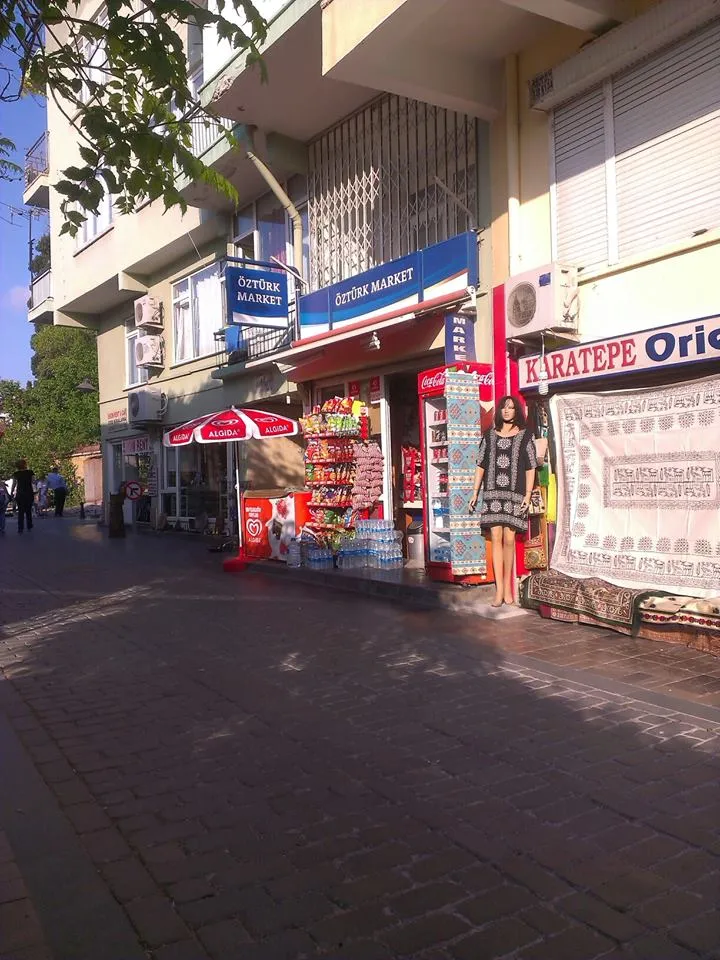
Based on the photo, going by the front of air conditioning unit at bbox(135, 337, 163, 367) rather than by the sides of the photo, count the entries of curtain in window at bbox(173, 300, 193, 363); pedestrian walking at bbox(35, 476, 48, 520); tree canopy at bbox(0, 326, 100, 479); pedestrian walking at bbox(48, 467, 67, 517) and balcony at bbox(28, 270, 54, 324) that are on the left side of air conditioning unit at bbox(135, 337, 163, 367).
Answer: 1

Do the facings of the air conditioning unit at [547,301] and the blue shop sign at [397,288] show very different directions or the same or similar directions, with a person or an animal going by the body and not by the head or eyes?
same or similar directions

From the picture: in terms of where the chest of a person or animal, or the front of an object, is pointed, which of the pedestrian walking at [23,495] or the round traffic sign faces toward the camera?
the round traffic sign

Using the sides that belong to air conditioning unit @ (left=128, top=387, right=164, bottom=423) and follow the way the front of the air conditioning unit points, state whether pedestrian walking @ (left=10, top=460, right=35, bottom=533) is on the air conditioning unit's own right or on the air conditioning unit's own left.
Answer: on the air conditioning unit's own right

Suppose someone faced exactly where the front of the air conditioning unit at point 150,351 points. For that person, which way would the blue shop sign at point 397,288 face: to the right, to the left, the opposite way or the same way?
the same way

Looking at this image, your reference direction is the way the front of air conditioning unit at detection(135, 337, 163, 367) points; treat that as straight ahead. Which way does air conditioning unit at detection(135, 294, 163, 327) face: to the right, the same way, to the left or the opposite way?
the same way

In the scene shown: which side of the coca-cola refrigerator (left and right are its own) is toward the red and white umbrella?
right

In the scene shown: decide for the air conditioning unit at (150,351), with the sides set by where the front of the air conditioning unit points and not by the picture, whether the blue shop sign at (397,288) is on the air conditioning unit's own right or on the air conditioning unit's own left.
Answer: on the air conditioning unit's own left

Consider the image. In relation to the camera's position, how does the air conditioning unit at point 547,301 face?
facing the viewer and to the left of the viewer

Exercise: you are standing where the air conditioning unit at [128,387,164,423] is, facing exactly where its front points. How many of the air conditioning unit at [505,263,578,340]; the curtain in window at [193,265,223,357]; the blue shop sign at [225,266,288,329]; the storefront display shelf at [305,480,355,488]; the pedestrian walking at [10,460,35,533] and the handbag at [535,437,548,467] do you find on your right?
1

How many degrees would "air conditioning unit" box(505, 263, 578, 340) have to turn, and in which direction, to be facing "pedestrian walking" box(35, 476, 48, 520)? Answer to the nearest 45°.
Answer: approximately 90° to its right

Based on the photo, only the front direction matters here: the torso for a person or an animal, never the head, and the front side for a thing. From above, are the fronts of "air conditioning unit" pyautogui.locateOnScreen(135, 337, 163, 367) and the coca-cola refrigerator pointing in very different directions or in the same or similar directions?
same or similar directions

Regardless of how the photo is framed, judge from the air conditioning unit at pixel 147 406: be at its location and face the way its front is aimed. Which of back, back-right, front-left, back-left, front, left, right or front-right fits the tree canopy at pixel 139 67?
front-left

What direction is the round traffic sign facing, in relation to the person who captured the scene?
facing the viewer

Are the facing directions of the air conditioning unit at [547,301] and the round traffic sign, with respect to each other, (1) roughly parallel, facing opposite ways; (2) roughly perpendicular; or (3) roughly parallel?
roughly perpendicular

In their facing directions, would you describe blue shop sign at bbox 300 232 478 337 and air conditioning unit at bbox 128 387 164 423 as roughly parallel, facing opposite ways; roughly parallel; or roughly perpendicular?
roughly parallel

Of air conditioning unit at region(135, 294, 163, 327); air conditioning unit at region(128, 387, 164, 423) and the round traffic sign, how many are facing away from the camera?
0

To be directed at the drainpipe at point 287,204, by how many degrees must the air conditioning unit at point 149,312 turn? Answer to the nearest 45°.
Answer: approximately 45° to its left
